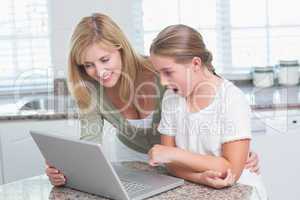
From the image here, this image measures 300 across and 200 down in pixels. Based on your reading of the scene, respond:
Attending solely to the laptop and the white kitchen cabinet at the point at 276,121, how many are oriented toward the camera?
1

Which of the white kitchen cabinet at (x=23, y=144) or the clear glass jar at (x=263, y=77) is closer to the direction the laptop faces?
the clear glass jar

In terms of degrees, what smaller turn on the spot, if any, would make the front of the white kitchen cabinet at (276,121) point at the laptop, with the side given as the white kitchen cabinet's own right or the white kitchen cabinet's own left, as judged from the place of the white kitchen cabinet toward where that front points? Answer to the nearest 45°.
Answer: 0° — it already faces it

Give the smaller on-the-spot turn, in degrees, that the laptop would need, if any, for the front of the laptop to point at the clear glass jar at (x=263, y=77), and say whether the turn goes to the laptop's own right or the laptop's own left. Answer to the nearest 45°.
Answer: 0° — it already faces it

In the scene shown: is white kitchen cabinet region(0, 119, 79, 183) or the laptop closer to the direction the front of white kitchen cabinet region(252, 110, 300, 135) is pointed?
the laptop

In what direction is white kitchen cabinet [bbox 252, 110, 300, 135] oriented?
toward the camera

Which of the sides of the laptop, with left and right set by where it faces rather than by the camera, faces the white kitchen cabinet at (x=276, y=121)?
front

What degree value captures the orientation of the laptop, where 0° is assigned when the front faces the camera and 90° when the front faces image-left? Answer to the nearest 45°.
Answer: approximately 225°

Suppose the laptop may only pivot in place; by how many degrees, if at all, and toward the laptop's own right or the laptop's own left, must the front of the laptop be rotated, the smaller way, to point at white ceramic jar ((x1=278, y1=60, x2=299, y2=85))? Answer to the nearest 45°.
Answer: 0° — it already faces it

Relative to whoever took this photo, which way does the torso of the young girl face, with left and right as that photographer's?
facing the viewer and to the left of the viewer

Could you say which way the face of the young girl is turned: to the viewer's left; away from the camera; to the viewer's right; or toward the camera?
to the viewer's left
